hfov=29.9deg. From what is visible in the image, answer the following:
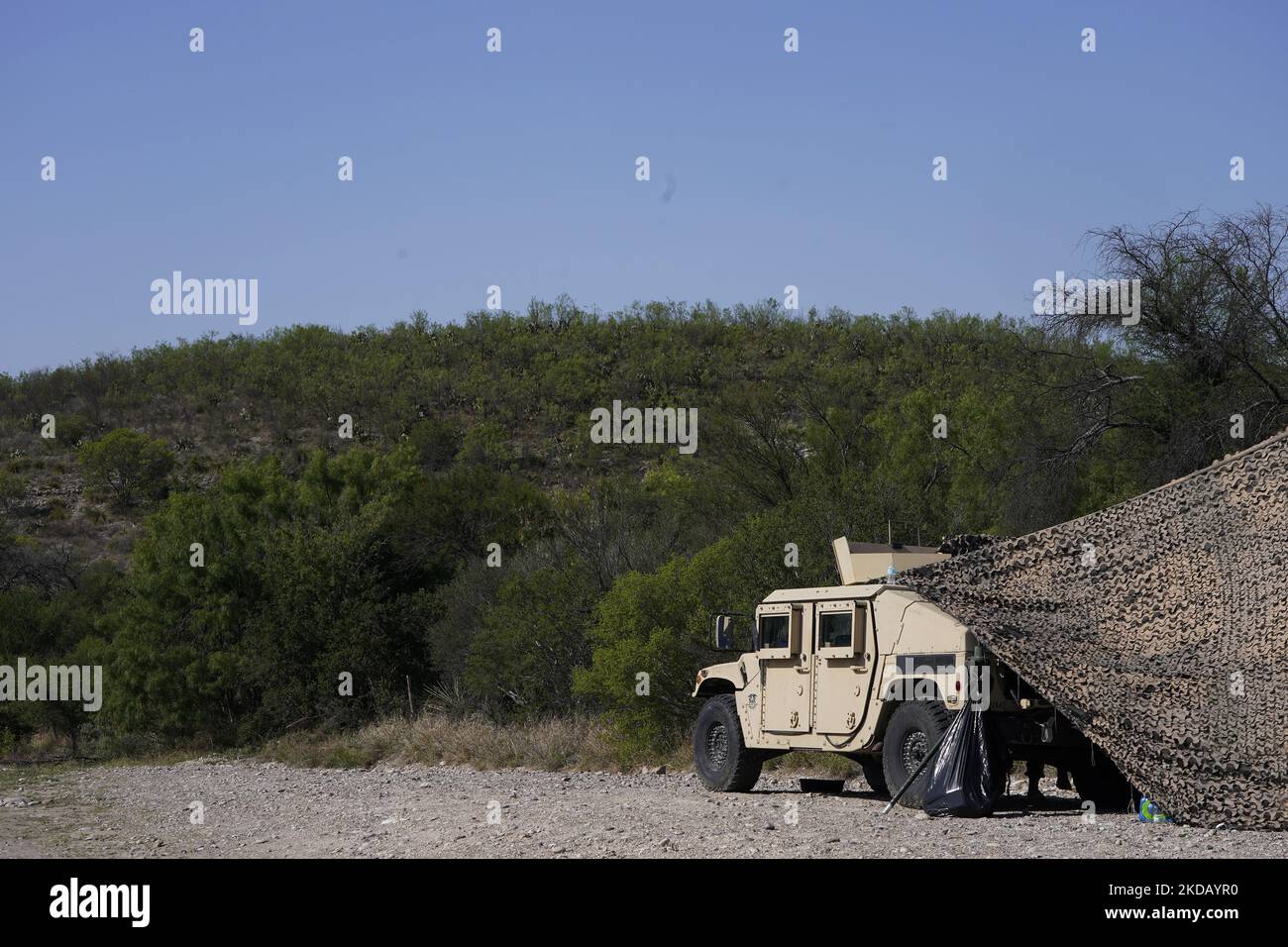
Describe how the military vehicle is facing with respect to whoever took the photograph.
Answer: facing away from the viewer and to the left of the viewer
